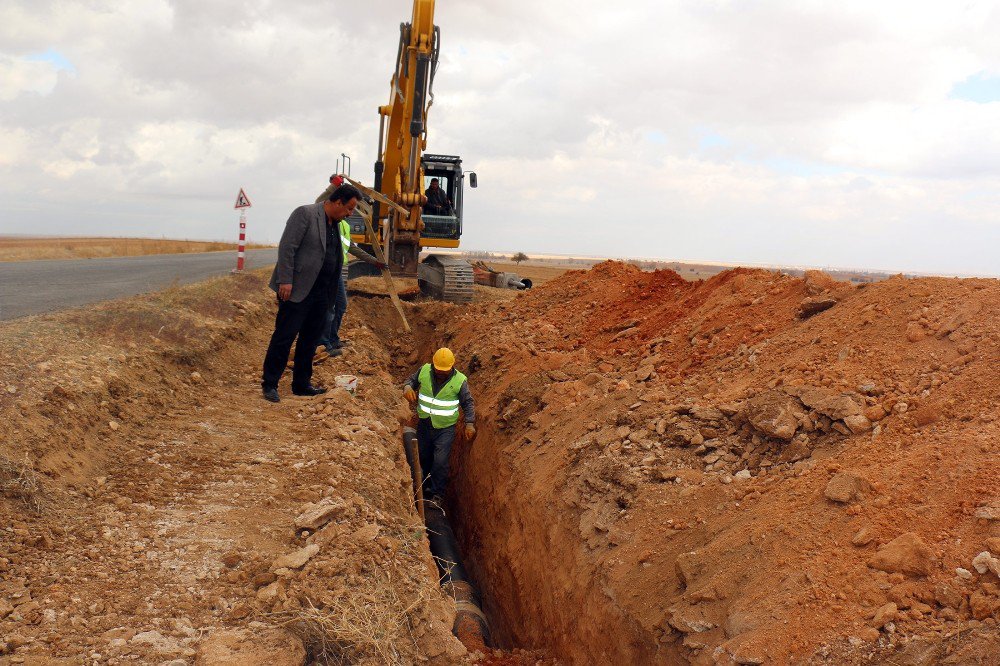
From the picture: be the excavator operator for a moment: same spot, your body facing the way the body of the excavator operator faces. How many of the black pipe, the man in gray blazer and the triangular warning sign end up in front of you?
2

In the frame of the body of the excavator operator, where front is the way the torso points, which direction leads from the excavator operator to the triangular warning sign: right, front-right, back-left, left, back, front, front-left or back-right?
back-right

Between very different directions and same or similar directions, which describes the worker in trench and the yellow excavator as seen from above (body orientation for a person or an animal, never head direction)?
same or similar directions

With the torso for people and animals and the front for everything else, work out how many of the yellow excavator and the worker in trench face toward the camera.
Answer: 2

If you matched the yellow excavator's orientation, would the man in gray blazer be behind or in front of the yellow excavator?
in front

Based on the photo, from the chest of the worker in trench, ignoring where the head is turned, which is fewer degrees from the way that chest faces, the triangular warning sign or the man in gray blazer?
the man in gray blazer

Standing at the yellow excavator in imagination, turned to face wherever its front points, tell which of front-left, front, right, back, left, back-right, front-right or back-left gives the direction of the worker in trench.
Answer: front

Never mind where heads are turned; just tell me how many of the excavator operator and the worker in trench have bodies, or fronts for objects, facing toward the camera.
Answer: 2

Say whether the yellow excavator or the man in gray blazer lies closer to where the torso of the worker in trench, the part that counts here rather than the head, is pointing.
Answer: the man in gray blazer

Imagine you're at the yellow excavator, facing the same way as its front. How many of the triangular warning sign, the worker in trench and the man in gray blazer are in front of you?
2

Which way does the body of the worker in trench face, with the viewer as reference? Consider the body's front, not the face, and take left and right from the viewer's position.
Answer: facing the viewer

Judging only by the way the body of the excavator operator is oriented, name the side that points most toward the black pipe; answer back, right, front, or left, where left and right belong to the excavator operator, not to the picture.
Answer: front

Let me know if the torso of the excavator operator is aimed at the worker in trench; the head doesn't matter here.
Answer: yes

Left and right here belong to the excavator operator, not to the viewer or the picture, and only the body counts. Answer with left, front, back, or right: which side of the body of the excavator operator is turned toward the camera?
front

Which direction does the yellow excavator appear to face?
toward the camera
